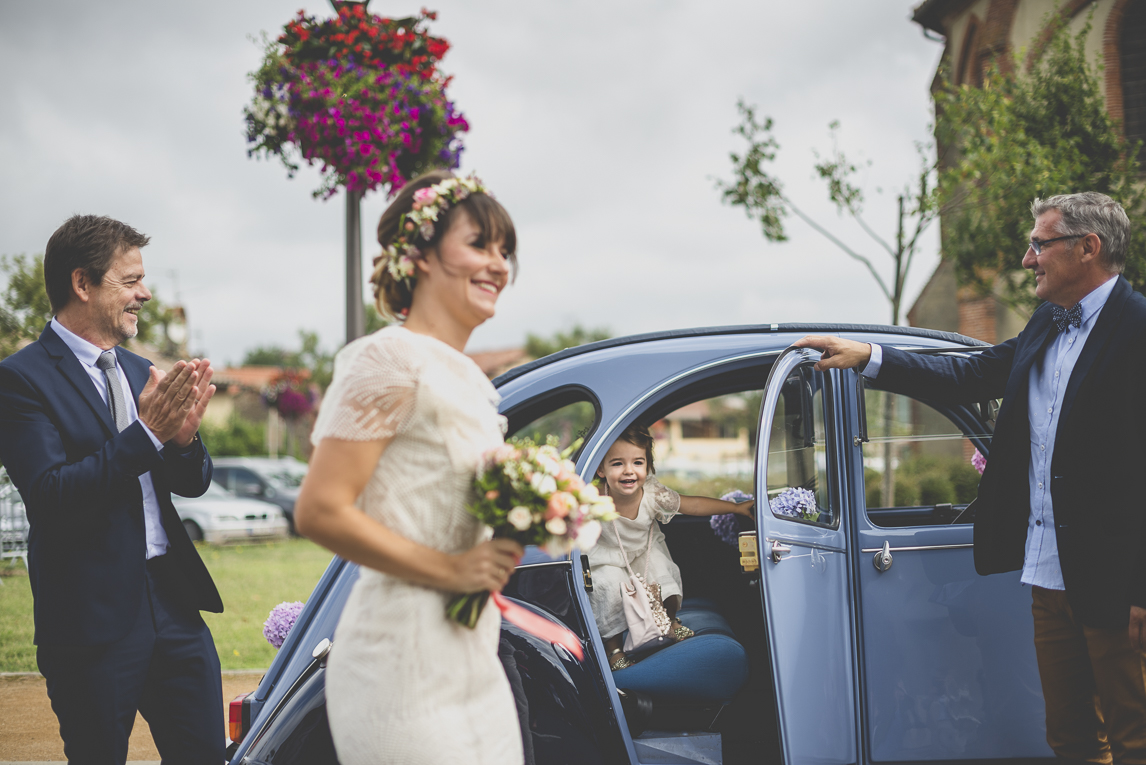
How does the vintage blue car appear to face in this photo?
to the viewer's right

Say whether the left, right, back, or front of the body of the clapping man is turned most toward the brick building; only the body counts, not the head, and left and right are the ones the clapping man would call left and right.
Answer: left

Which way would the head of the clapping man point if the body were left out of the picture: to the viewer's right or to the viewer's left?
to the viewer's right

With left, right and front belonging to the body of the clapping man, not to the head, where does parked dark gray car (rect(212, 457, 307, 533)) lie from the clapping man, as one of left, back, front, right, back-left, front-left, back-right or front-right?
back-left

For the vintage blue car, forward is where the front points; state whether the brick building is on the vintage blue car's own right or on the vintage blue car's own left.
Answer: on the vintage blue car's own left

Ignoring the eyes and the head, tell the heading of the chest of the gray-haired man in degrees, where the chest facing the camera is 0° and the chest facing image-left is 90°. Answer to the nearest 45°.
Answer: approximately 45°
